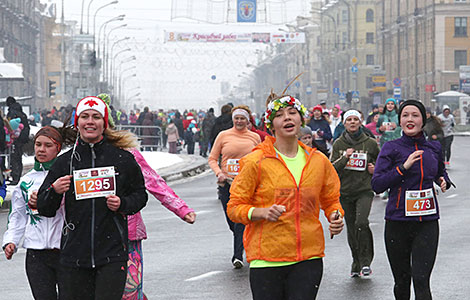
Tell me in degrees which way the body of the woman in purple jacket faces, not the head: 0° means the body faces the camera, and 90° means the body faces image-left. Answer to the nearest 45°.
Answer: approximately 0°

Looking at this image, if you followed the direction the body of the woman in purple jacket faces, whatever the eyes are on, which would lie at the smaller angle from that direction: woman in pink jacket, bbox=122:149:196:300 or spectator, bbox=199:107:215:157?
the woman in pink jacket

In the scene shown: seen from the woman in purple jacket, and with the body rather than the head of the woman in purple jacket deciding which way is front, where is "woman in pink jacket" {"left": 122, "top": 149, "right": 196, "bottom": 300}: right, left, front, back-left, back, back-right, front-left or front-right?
front-right

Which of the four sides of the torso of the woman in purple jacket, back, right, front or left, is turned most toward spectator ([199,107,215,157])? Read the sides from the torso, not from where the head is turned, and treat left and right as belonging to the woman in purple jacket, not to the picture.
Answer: back

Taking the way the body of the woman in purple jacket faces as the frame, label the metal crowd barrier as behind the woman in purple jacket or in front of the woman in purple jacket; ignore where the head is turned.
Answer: behind

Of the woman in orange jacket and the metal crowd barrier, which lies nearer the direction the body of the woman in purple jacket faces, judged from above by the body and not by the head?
the woman in orange jacket

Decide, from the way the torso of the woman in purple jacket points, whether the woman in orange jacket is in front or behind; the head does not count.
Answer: in front

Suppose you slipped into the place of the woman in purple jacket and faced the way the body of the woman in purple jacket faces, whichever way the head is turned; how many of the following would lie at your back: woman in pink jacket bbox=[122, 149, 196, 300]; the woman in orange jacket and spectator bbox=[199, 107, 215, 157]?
1
